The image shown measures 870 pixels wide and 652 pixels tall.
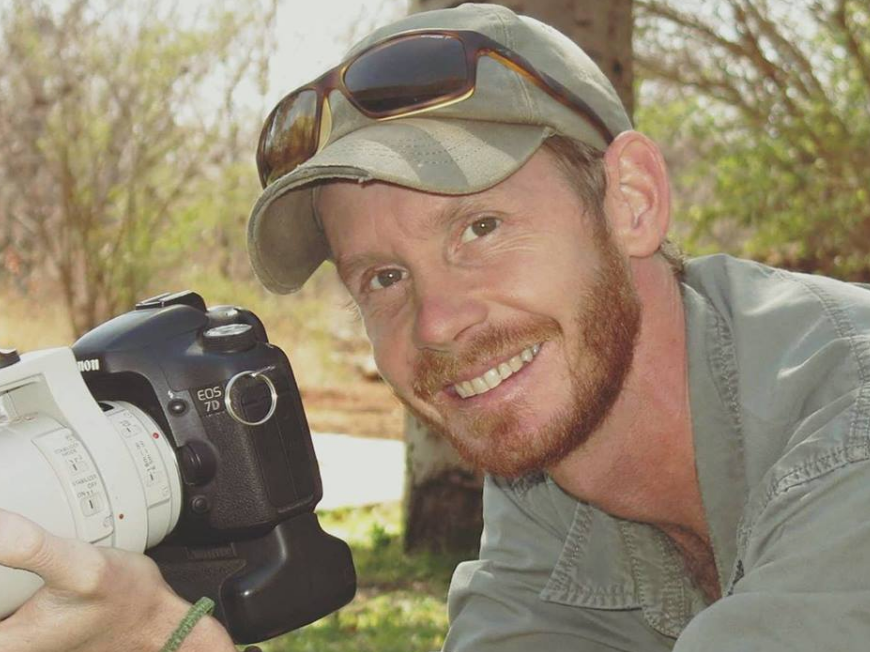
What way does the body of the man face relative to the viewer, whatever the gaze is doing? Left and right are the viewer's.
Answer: facing the viewer and to the left of the viewer

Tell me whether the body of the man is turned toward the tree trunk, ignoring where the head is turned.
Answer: no
